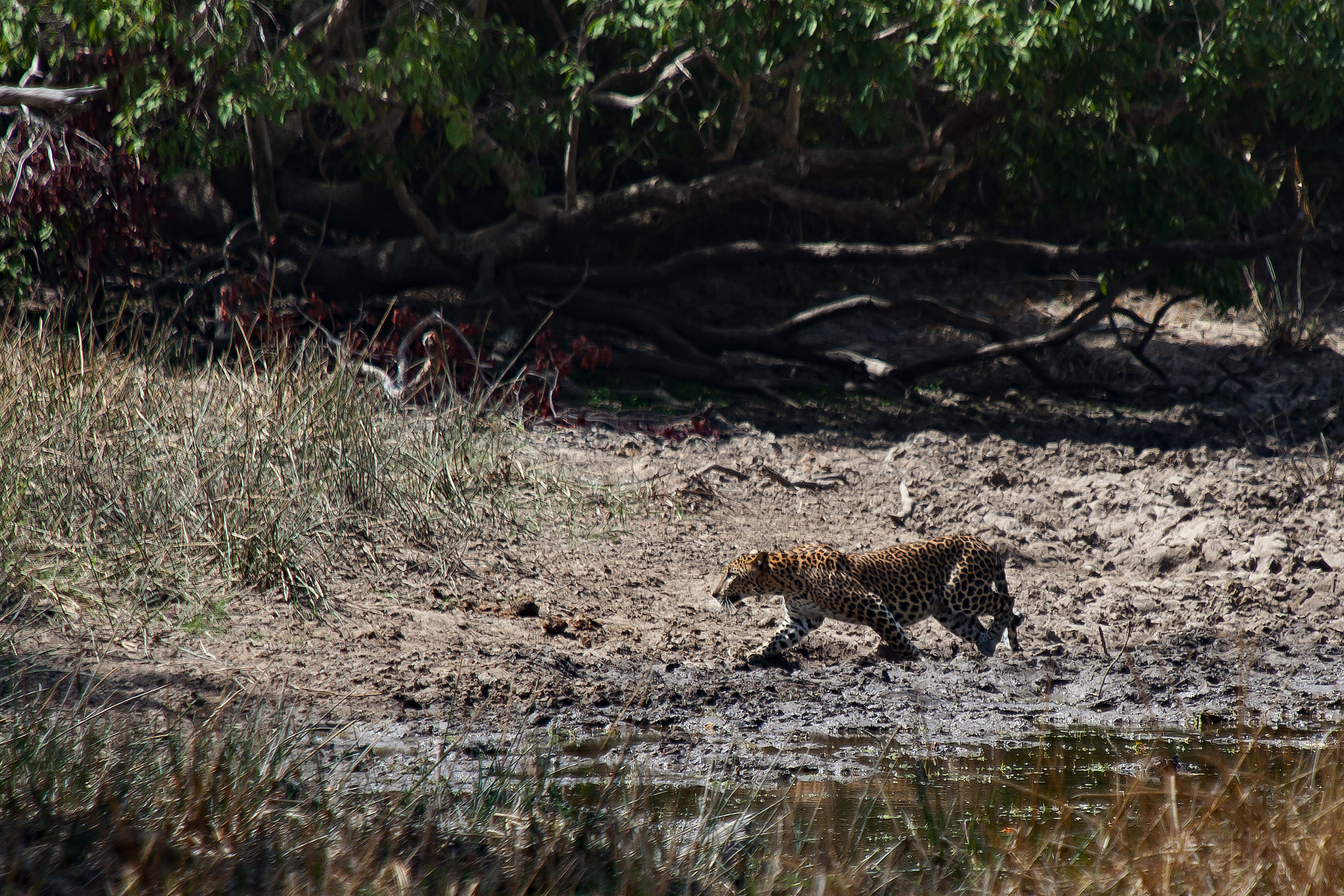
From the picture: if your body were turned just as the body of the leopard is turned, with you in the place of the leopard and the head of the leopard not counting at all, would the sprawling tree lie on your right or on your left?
on your right

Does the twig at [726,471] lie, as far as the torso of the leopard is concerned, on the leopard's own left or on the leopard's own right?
on the leopard's own right

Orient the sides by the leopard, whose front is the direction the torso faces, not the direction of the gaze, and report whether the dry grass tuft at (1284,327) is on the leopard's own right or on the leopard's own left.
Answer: on the leopard's own right

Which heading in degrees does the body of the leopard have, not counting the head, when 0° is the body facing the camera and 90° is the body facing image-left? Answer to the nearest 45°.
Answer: approximately 90°

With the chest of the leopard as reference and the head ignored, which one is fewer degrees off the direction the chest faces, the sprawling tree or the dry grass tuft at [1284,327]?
the sprawling tree
